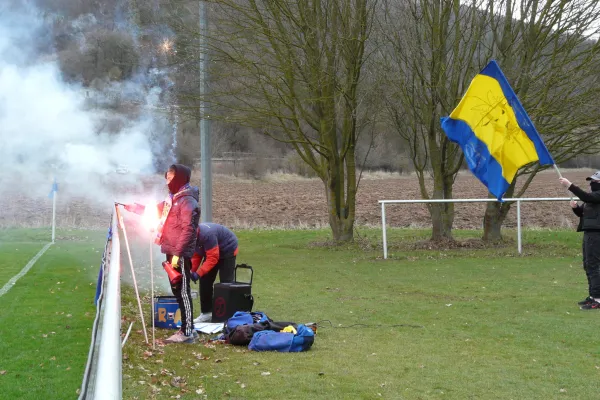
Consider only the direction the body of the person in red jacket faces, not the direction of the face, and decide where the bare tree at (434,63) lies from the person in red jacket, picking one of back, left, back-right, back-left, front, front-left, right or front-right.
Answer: back-right

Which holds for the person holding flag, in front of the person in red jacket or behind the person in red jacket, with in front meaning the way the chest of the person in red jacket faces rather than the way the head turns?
behind

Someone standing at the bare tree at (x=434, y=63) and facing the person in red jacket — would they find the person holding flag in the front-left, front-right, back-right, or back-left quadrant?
front-left

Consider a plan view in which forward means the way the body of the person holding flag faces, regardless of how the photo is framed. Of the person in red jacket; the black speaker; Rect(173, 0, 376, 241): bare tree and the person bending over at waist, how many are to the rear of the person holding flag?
0

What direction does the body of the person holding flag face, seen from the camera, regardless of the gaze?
to the viewer's left

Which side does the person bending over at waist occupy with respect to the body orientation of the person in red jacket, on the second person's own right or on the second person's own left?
on the second person's own right

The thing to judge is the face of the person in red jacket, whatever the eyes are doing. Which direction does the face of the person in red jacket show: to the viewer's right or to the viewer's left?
to the viewer's left

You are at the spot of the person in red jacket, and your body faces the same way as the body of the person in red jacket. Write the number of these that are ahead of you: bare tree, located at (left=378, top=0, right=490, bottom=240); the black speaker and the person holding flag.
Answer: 0

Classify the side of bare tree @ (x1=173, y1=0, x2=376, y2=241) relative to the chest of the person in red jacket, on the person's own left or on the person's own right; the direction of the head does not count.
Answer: on the person's own right

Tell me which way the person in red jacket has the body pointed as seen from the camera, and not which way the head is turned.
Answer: to the viewer's left

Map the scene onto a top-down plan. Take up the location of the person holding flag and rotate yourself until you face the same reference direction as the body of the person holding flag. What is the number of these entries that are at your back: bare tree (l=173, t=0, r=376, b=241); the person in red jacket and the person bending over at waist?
0

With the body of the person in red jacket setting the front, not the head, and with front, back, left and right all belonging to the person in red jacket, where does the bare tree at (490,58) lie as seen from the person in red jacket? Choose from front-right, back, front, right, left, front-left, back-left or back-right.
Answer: back-right

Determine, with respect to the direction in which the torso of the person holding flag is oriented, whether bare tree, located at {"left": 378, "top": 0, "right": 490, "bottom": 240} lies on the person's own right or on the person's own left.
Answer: on the person's own right

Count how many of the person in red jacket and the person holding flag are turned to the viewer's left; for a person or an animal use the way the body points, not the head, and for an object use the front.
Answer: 2

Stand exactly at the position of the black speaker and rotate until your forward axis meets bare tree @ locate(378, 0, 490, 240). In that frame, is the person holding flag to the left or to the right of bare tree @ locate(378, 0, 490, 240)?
right
